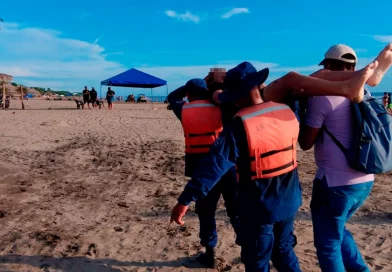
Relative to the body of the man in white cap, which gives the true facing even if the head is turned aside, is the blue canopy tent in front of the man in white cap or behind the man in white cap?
in front

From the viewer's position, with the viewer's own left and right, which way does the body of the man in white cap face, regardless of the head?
facing away from the viewer and to the left of the viewer

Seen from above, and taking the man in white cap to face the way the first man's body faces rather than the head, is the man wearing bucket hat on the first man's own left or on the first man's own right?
on the first man's own left
